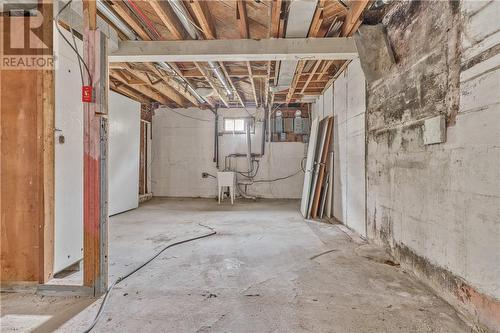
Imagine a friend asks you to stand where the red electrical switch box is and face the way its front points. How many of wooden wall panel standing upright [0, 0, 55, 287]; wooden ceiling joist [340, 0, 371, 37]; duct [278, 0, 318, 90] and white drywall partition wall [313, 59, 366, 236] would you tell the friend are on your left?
3

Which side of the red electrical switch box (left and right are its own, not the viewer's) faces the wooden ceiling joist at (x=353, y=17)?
left

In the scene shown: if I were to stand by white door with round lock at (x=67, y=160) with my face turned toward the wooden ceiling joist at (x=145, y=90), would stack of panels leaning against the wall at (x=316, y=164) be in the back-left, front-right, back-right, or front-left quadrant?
front-right

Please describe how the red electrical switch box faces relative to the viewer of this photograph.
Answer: facing the viewer

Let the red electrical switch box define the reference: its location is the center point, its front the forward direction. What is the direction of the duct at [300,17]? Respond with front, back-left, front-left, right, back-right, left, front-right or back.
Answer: left

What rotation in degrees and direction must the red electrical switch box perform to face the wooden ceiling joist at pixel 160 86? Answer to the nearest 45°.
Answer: approximately 180°

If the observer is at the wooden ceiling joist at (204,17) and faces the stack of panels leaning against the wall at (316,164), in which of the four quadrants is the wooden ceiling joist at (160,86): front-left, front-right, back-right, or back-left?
front-left

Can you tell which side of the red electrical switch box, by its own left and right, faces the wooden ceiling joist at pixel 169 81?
back

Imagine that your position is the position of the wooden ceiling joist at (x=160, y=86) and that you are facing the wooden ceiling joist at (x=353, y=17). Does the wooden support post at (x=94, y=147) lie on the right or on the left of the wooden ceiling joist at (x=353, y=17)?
right

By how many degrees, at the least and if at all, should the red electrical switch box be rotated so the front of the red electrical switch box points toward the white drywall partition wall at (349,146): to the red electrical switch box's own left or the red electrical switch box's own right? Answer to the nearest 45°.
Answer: approximately 90° to the red electrical switch box's own left
